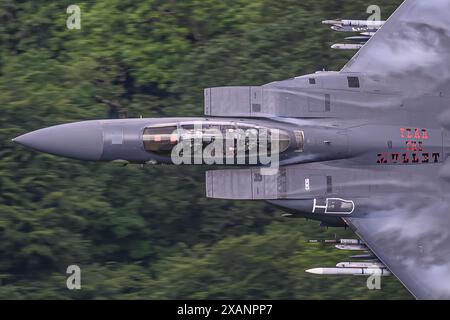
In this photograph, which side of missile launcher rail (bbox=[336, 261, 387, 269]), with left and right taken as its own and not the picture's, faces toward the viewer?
left
